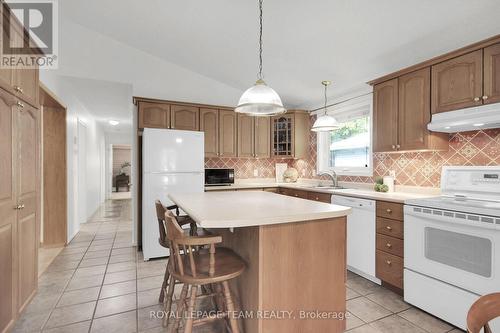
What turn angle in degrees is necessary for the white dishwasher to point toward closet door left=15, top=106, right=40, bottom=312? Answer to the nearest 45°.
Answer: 0° — it already faces it

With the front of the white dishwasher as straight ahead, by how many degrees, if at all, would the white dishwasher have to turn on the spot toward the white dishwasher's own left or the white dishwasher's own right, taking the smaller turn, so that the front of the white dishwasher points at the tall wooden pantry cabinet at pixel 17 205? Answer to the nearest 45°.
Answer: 0° — it already faces it

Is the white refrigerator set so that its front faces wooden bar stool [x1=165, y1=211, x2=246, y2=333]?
yes

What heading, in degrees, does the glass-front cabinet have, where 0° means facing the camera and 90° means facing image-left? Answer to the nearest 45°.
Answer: approximately 0°

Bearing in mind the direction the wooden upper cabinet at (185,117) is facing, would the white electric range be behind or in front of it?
in front

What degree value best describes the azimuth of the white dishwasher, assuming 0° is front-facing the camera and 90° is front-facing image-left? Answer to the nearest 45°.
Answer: approximately 45°

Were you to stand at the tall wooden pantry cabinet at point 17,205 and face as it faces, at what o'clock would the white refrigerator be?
The white refrigerator is roughly at 11 o'clock from the tall wooden pantry cabinet.

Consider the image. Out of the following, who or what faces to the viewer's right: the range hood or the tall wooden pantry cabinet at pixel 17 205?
the tall wooden pantry cabinet

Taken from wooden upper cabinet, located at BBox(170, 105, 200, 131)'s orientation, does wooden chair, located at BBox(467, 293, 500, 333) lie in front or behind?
in front

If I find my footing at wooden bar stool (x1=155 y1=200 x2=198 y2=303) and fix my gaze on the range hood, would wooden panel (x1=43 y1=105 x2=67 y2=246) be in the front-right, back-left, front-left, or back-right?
back-left

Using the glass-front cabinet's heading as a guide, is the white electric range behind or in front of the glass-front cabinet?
in front
